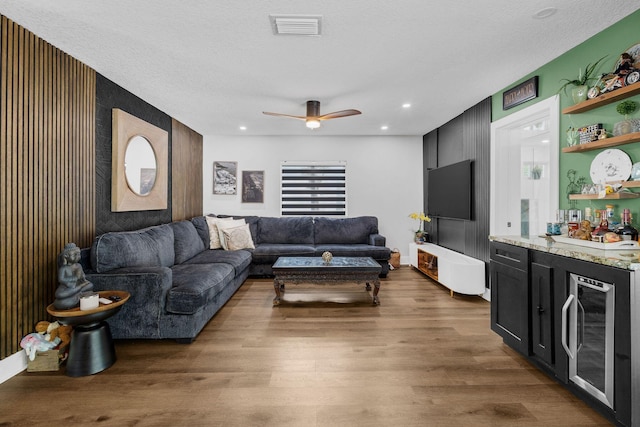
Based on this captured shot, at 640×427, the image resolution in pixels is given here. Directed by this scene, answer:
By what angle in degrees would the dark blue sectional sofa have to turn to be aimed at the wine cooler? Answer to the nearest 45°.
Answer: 0° — it already faces it

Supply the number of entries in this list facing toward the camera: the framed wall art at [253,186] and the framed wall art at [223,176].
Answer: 2

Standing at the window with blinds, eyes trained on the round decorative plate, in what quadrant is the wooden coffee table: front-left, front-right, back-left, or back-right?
front-right

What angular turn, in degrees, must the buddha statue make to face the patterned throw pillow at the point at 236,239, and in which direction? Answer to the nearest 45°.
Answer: approximately 90° to its left

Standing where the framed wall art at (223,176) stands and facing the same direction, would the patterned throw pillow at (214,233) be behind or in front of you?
in front

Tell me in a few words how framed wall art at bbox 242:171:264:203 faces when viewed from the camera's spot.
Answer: facing the viewer

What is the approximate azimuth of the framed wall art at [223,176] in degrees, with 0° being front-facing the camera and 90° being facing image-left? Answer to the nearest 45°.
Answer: approximately 0°

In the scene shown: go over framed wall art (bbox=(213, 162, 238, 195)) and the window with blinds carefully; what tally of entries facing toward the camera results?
2

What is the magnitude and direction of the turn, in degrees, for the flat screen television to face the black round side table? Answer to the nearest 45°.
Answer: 0° — it already faces it

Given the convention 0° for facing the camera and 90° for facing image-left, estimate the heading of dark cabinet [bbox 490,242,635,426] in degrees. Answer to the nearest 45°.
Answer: approximately 45°

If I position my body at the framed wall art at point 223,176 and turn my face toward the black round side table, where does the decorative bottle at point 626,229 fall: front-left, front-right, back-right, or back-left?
front-left
